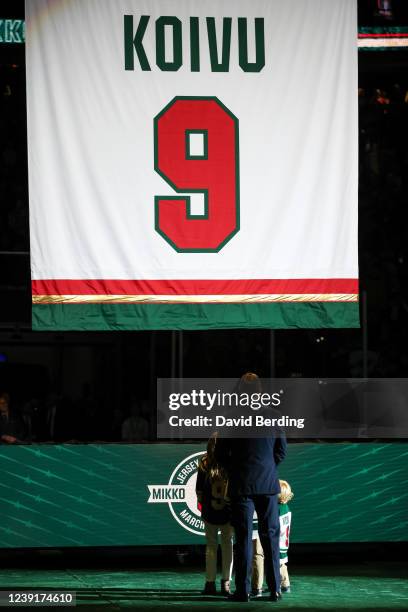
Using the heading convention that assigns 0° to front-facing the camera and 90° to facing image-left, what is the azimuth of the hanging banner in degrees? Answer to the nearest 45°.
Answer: approximately 0°

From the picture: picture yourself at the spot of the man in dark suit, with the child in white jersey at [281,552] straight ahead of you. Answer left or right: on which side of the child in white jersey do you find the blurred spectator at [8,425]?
left

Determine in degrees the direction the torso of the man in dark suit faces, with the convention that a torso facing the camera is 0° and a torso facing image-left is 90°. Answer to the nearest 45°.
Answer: approximately 180°

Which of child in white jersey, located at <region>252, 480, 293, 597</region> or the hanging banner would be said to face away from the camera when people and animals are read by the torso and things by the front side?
the child in white jersey

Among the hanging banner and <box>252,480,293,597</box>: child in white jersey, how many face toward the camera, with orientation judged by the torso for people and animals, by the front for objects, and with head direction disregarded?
1

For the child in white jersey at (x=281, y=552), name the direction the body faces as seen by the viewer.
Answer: away from the camera

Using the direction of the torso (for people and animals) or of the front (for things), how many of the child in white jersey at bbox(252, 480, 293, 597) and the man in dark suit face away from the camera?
2

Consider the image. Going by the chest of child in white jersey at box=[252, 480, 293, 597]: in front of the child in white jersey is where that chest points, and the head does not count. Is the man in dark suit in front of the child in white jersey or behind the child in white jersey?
behind

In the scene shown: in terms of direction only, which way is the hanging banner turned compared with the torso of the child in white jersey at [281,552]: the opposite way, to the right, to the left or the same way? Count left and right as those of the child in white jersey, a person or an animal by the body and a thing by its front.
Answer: the opposite way
